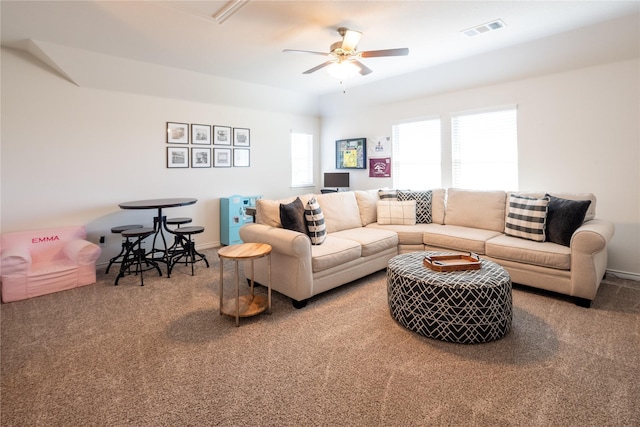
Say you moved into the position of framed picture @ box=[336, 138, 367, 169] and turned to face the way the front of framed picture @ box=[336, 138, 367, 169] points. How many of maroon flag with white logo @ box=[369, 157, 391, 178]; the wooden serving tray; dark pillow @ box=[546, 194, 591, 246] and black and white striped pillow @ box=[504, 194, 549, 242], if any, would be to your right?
0

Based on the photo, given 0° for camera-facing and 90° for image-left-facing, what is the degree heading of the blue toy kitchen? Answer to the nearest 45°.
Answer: approximately 315°

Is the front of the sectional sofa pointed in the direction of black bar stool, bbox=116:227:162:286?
no

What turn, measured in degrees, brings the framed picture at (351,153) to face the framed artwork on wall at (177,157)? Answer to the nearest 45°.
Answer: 0° — it already faces it

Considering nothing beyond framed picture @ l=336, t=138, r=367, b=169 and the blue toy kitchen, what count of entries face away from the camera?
0

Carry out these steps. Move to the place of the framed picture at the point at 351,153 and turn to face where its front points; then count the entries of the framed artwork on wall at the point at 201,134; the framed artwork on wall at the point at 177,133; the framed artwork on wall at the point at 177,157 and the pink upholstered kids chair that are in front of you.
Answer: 4

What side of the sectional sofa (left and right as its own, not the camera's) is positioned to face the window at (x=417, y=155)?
back

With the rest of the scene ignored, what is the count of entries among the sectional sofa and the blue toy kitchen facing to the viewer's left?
0

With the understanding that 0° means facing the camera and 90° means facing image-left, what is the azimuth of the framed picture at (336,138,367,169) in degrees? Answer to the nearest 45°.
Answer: approximately 45°

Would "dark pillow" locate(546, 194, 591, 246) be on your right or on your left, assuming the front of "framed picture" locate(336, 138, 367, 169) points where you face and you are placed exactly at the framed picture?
on your left

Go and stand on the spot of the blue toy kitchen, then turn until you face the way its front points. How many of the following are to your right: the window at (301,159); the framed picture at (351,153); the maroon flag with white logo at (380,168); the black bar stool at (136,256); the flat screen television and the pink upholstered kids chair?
2

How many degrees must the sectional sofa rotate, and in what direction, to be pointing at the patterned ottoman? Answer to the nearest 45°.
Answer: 0° — it already faces it

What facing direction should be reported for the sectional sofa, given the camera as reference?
facing the viewer
